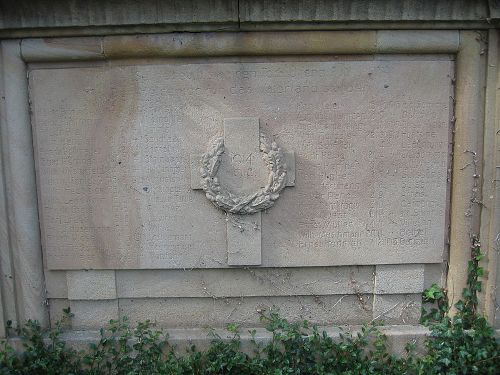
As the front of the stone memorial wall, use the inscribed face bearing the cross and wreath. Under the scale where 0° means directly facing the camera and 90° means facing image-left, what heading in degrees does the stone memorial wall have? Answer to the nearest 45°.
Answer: approximately 0°
